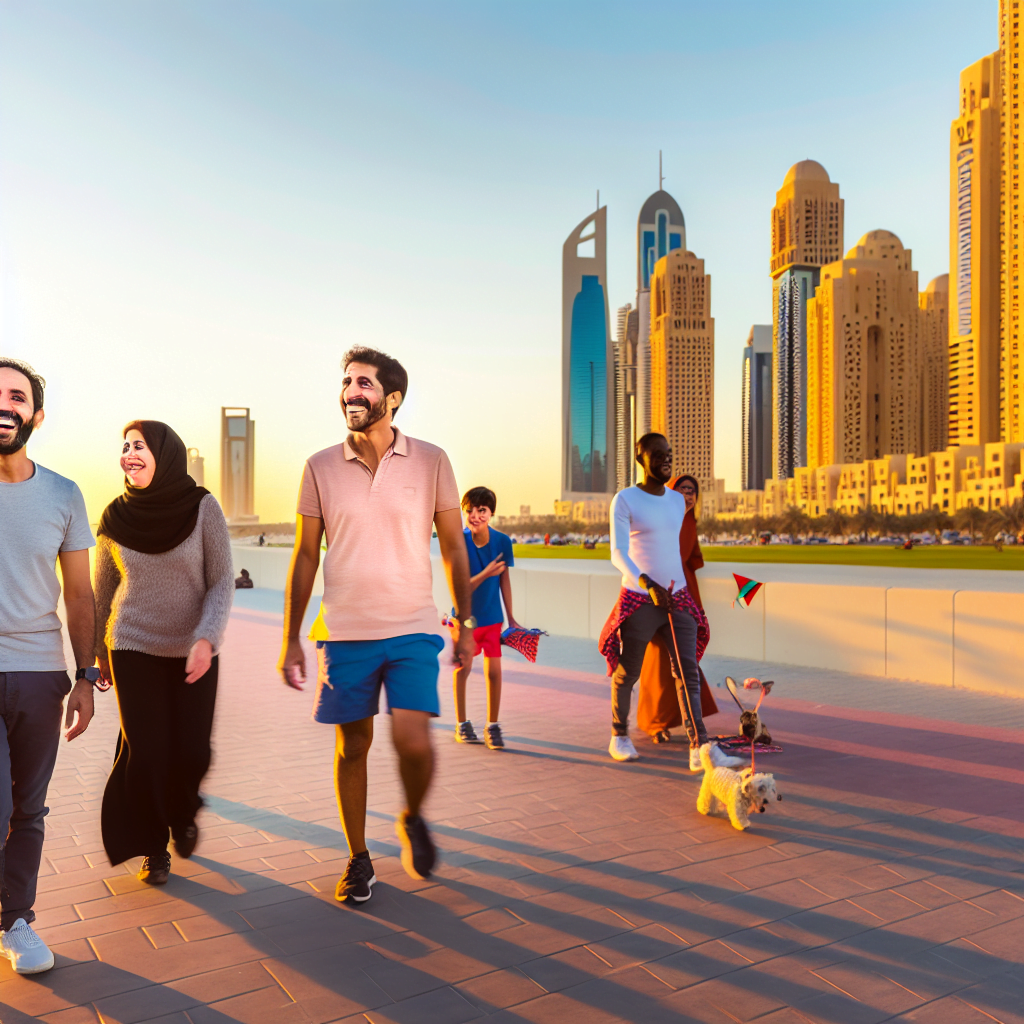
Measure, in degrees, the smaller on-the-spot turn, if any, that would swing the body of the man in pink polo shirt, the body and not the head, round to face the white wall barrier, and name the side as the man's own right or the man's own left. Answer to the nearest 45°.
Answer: approximately 135° to the man's own left

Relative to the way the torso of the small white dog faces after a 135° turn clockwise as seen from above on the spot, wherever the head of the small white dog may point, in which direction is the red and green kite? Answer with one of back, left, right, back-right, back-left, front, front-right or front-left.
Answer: right

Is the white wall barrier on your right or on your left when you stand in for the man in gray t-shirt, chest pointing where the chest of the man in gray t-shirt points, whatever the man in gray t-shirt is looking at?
on your left

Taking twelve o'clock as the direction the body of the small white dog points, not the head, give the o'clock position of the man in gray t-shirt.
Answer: The man in gray t-shirt is roughly at 3 o'clock from the small white dog.

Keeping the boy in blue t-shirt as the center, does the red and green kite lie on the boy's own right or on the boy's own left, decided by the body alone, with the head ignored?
on the boy's own left

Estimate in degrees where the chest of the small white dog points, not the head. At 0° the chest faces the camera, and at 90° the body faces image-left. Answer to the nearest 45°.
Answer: approximately 315°

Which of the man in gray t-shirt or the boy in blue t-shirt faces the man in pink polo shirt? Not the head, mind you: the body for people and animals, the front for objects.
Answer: the boy in blue t-shirt
